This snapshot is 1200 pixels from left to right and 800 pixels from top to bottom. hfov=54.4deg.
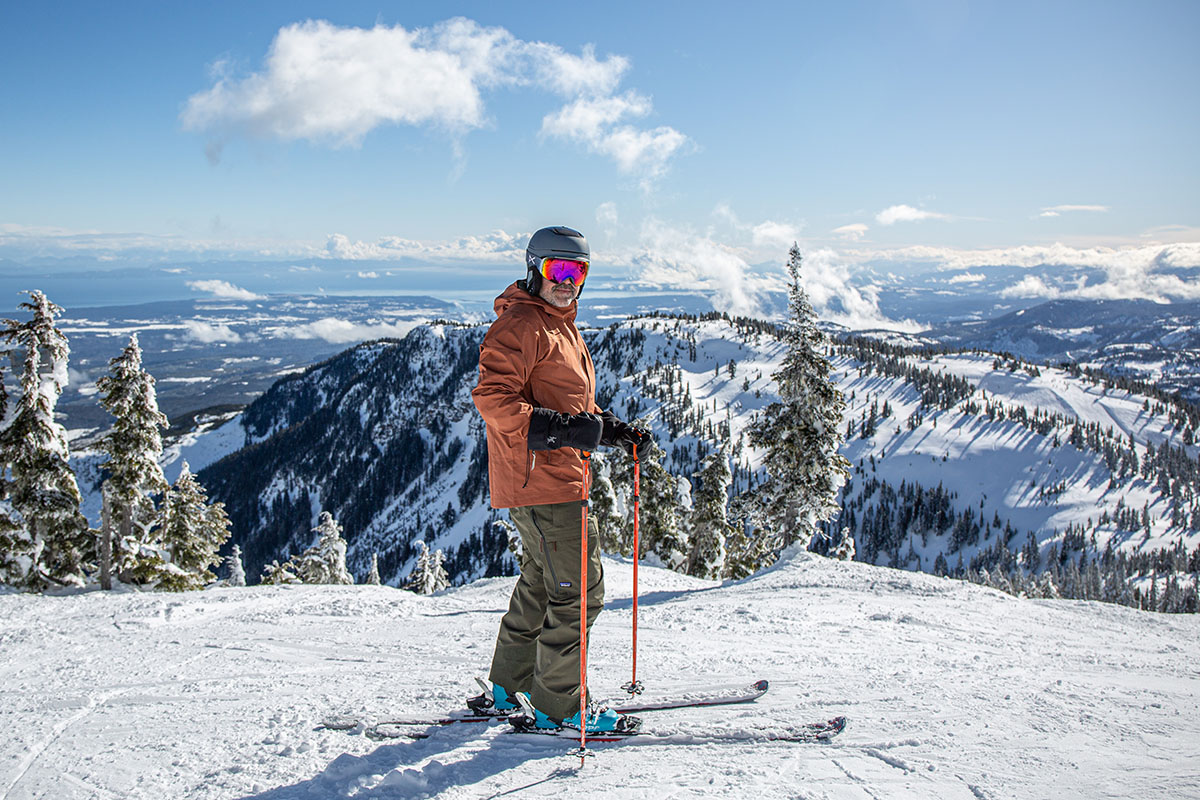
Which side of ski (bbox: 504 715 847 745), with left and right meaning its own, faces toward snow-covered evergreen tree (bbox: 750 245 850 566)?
left

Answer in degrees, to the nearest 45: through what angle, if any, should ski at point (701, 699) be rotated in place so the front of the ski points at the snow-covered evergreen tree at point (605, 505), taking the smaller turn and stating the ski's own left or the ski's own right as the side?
approximately 90° to the ski's own left

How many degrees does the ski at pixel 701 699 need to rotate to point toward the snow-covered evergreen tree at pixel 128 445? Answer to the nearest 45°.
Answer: approximately 135° to its left

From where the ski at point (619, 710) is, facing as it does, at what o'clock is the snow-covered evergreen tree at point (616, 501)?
The snow-covered evergreen tree is roughly at 9 o'clock from the ski.

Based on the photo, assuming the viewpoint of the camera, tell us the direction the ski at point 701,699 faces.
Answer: facing to the right of the viewer

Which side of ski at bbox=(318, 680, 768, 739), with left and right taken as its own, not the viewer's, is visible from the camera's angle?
right

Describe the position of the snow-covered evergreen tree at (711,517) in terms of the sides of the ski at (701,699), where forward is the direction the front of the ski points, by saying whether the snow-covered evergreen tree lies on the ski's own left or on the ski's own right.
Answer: on the ski's own left

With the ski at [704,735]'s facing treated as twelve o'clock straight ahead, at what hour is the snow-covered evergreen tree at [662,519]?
The snow-covered evergreen tree is roughly at 9 o'clock from the ski.

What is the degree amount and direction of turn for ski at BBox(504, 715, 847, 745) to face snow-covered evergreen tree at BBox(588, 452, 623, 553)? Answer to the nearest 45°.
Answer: approximately 90° to its left

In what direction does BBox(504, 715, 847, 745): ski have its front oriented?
to the viewer's right
